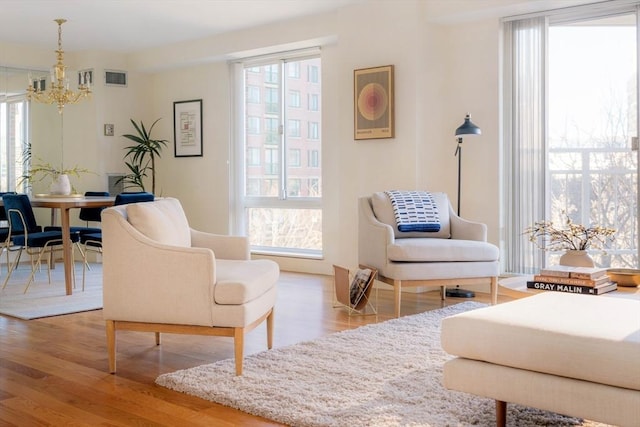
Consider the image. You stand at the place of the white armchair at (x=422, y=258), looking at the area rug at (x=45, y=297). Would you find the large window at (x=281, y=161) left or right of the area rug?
right

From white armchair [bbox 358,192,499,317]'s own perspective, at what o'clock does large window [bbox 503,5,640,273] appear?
The large window is roughly at 9 o'clock from the white armchair.

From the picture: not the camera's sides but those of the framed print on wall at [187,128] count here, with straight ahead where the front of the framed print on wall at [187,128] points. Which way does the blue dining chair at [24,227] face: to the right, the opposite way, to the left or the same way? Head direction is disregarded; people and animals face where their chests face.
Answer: to the left

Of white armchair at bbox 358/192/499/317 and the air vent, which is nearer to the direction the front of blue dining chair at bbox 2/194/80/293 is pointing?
the white armchair

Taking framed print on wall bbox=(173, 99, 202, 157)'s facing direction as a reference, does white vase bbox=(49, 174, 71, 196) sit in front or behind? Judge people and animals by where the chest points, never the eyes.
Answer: in front

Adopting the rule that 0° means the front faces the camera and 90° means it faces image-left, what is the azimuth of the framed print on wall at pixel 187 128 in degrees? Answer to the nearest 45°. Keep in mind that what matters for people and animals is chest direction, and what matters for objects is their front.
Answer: approximately 45°

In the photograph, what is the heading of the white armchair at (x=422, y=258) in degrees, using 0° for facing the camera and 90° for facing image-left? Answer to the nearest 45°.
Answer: approximately 315°

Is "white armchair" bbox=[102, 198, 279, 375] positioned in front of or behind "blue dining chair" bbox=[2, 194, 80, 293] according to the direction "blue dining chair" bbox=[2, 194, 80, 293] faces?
in front

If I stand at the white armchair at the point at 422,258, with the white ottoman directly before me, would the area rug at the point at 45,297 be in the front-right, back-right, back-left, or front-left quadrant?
back-right

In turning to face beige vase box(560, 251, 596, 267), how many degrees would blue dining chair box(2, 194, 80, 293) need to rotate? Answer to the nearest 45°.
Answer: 0° — it already faces it
